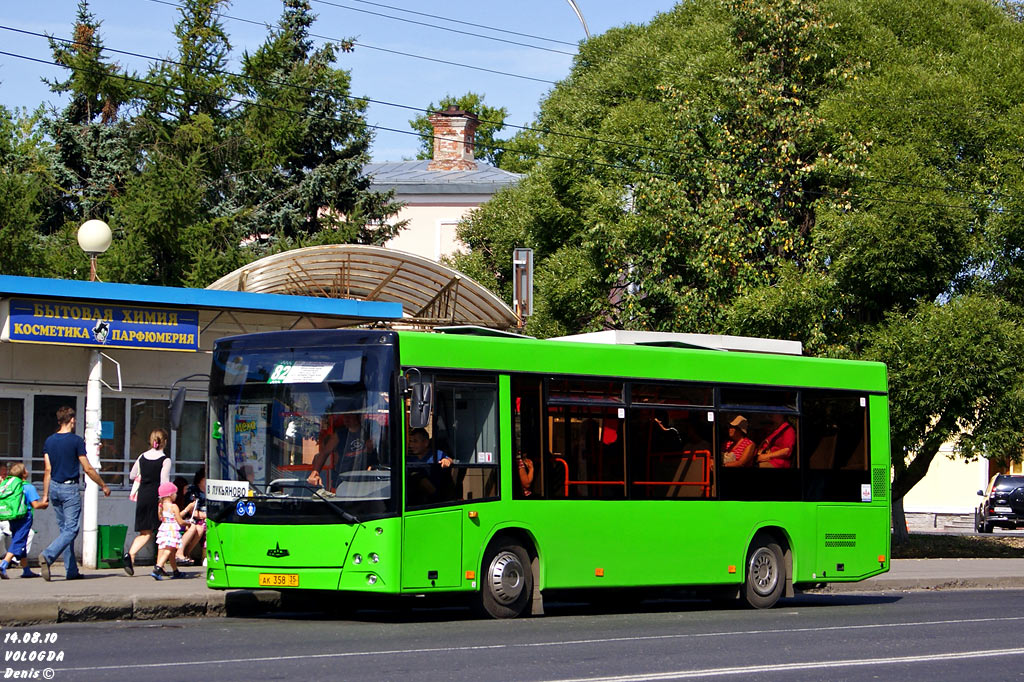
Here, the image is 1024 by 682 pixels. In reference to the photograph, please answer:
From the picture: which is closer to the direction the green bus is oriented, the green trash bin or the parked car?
the green trash bin

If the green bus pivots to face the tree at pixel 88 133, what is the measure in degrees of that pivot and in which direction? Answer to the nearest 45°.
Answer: approximately 90° to its right

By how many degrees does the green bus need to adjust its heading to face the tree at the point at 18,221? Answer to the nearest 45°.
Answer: approximately 90° to its right

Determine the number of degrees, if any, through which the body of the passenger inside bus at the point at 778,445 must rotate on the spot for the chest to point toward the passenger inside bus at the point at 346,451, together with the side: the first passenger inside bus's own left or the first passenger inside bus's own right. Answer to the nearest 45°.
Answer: approximately 45° to the first passenger inside bus's own left

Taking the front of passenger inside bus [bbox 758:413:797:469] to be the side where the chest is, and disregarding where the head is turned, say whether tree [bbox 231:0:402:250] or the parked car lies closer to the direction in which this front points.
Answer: the tree

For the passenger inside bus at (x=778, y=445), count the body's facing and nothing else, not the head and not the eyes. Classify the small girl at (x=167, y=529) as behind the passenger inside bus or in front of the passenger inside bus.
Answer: in front

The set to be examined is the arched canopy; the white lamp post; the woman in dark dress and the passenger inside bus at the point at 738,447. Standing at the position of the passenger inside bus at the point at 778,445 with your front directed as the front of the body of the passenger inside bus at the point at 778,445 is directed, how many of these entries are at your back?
0

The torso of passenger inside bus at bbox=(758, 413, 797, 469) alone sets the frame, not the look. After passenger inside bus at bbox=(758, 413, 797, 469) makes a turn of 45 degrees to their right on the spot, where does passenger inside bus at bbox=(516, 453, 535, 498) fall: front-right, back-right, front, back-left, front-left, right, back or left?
left

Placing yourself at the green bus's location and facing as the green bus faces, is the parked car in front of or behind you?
behind

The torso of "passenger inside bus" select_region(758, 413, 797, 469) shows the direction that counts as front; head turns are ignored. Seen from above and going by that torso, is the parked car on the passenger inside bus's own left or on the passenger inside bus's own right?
on the passenger inside bus's own right

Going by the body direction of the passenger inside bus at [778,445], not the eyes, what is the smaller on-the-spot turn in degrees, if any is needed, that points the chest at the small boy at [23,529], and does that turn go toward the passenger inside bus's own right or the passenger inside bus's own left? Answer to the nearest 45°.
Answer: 0° — they already face them

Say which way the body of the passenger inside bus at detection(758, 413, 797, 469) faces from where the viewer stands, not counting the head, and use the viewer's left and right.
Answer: facing to the left of the viewer

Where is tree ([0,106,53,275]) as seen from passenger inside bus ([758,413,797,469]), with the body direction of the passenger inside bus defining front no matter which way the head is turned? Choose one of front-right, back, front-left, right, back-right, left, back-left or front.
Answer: front-right

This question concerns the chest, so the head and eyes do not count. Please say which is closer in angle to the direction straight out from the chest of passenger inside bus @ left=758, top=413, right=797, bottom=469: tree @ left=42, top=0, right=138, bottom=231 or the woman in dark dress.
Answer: the woman in dark dress

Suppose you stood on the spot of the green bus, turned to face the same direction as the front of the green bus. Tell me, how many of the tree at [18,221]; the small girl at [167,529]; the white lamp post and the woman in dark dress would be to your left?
0

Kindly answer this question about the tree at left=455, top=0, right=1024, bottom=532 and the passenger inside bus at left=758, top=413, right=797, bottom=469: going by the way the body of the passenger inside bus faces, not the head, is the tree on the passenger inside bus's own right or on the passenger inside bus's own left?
on the passenger inside bus's own right

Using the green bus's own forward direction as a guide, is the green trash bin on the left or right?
on its right

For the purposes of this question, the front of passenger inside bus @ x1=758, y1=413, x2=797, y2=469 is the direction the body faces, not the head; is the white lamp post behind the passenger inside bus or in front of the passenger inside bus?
in front
